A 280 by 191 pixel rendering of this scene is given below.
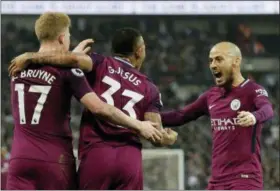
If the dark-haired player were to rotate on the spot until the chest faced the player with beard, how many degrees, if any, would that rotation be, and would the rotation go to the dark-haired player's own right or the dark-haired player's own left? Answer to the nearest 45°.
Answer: approximately 45° to the dark-haired player's own right

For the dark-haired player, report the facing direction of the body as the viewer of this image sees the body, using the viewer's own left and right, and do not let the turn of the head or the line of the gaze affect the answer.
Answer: facing away from the viewer

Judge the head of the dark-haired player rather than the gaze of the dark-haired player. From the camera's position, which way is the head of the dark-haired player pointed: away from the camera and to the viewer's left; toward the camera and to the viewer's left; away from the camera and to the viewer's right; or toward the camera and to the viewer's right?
away from the camera and to the viewer's right

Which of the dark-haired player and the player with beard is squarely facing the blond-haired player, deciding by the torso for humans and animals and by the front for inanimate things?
the player with beard

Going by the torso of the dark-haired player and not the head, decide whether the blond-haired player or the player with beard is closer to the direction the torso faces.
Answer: the player with beard

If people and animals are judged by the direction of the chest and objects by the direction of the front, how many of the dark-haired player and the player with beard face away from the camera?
1

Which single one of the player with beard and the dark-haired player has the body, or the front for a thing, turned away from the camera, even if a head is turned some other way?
the dark-haired player

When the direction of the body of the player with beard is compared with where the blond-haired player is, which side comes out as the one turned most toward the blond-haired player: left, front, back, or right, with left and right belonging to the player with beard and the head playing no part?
front
